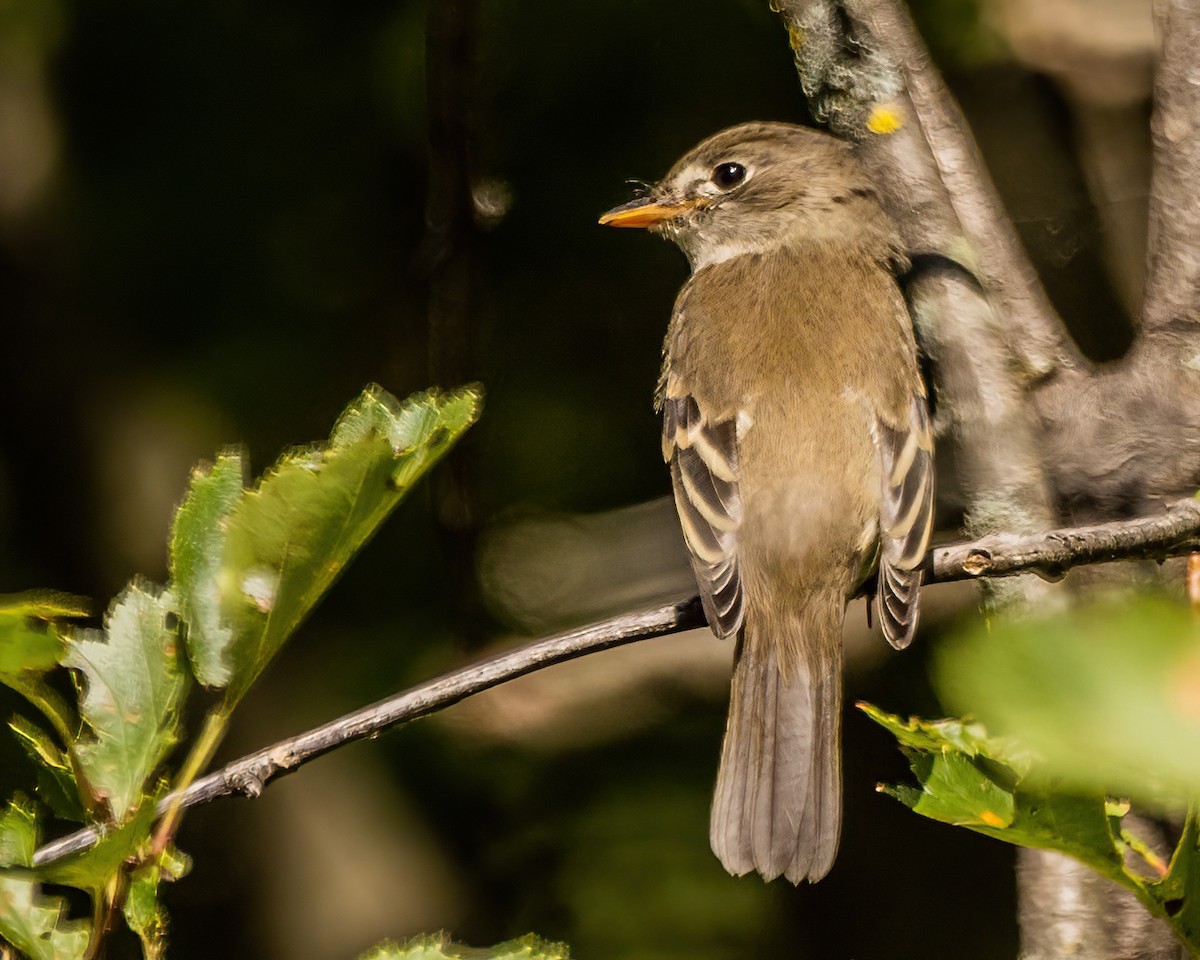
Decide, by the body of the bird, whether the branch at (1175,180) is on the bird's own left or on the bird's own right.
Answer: on the bird's own right

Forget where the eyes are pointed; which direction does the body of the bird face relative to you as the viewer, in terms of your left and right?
facing away from the viewer

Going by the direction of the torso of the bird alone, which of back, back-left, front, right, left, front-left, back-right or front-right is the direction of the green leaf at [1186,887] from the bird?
back

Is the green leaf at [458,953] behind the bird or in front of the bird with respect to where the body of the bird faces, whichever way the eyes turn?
behind

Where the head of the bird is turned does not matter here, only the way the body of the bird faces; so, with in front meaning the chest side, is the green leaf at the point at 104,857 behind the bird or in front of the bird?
behind

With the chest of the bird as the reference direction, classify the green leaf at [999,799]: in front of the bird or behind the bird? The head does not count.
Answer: behind

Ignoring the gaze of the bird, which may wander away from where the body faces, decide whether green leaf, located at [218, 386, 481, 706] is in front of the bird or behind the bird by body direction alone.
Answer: behind

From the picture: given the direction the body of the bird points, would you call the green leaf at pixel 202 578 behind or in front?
behind
